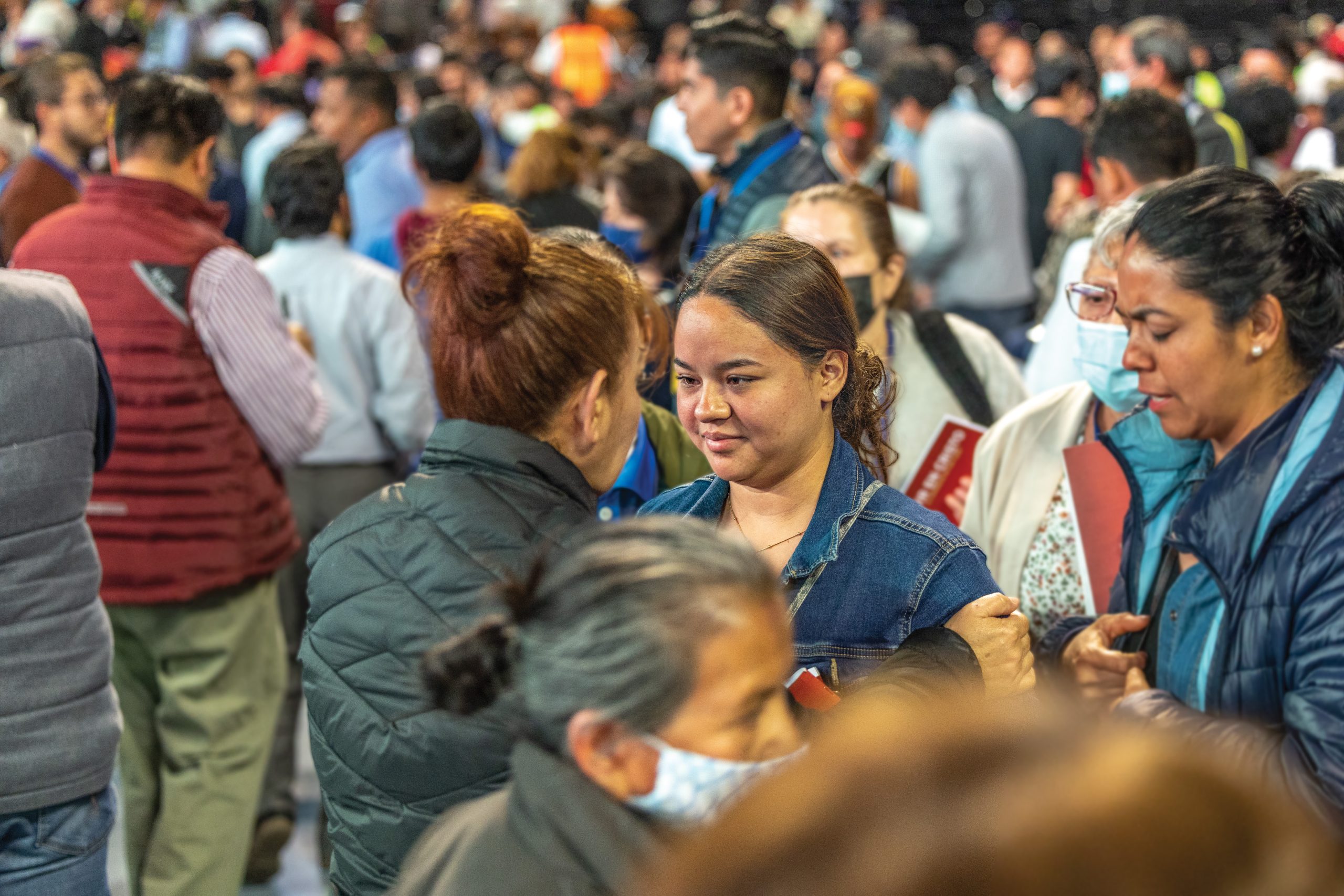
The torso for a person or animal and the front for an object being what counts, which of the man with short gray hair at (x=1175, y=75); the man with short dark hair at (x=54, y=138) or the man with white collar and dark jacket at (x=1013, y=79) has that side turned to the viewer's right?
the man with short dark hair at (x=54, y=138)

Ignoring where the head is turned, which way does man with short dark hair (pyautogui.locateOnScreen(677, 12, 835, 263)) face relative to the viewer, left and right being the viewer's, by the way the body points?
facing to the left of the viewer

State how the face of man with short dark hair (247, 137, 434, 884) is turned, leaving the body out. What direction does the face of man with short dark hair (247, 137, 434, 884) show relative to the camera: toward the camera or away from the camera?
away from the camera

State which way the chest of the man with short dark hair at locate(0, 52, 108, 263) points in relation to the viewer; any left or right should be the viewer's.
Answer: facing to the right of the viewer

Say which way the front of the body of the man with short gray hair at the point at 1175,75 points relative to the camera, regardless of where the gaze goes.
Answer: to the viewer's left

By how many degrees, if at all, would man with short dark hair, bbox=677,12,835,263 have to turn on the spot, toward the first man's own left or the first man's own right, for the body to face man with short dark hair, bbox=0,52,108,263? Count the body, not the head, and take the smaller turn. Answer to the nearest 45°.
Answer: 0° — they already face them

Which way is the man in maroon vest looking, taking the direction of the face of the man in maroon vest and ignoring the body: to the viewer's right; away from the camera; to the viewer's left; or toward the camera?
away from the camera

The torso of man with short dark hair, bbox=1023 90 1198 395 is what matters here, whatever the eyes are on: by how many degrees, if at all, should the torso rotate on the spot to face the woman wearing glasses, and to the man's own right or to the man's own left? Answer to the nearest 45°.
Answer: approximately 135° to the man's own left

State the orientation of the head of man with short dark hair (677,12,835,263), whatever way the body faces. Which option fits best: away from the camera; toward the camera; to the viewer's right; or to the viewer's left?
to the viewer's left
